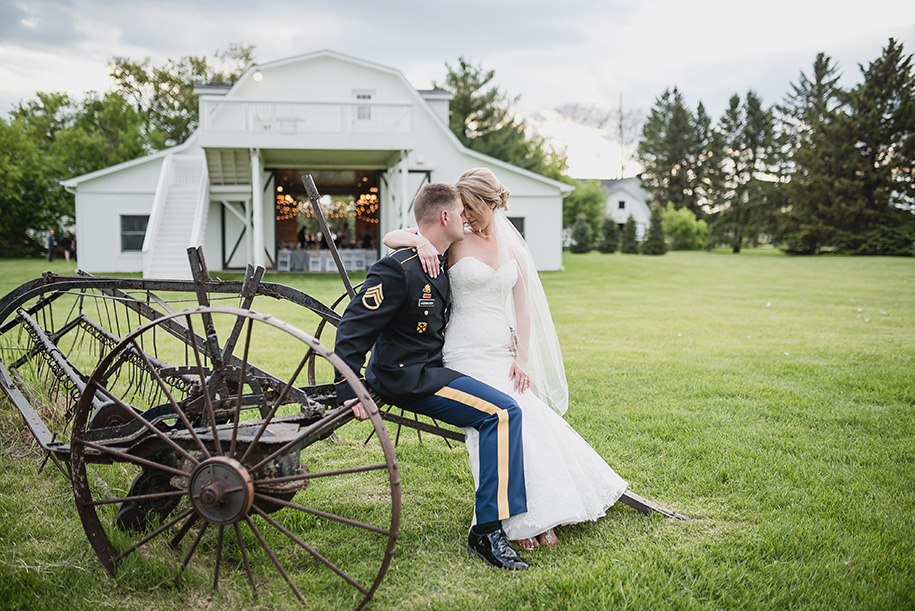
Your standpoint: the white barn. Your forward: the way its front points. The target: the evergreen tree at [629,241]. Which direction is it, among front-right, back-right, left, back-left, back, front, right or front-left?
back-left

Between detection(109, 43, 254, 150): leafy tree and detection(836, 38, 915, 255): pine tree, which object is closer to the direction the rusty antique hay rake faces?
the pine tree

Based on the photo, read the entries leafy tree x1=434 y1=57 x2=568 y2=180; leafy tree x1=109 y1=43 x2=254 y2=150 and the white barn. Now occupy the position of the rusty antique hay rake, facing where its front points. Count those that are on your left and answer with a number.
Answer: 3

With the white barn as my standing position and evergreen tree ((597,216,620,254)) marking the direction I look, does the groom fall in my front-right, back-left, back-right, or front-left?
back-right

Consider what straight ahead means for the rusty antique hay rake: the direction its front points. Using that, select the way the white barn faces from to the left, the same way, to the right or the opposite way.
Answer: to the right

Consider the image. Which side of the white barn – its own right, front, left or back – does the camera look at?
front

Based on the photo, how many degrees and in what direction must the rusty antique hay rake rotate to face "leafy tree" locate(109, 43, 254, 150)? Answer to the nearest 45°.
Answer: approximately 90° to its left

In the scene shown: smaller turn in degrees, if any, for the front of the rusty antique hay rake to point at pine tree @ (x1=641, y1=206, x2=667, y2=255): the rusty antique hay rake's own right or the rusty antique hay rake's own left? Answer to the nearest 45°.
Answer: approximately 45° to the rusty antique hay rake's own left

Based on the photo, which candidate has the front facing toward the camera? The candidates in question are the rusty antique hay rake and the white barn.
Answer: the white barn

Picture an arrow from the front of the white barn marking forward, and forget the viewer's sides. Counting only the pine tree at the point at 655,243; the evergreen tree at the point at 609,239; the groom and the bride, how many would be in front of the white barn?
2

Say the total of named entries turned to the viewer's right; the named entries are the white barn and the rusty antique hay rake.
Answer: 1

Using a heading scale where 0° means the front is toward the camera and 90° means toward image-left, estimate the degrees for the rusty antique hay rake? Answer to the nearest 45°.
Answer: approximately 270°

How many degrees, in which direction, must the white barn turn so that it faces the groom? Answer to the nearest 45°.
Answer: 0° — it already faces them

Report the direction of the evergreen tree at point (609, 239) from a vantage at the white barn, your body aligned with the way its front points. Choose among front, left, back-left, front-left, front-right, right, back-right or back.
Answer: back-left

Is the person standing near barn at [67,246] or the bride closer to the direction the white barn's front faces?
the bride
